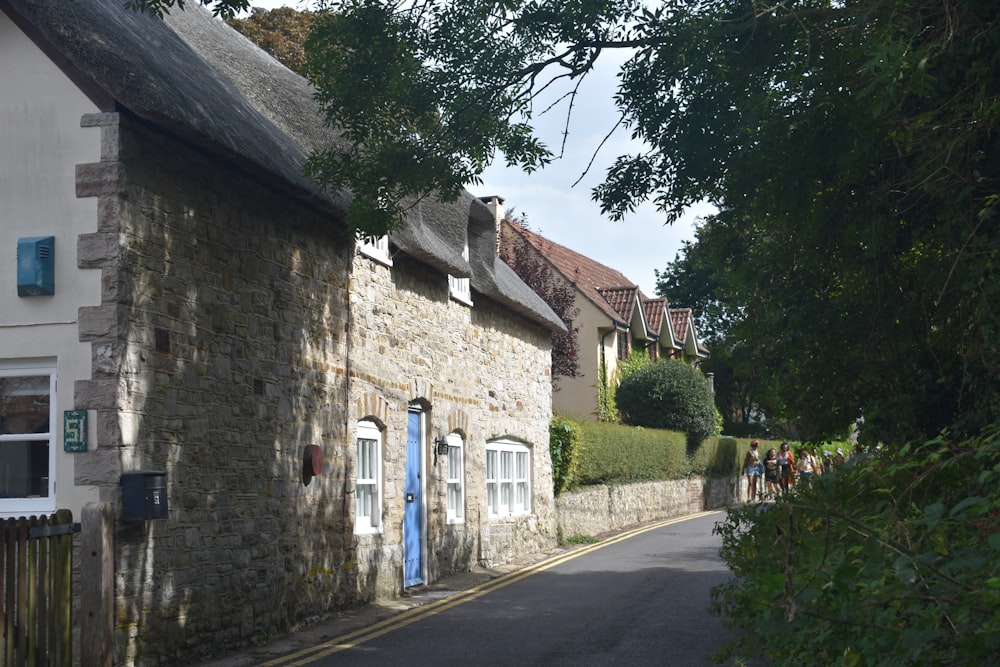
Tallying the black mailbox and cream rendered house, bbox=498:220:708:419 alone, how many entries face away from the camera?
0

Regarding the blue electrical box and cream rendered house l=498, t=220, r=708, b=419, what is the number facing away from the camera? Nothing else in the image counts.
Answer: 0

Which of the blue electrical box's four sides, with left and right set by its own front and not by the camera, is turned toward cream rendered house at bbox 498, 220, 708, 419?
back

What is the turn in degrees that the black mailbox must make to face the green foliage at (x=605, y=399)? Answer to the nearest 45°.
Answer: approximately 90° to its left

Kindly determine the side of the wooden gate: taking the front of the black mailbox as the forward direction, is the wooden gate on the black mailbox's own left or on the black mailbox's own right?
on the black mailbox's own right

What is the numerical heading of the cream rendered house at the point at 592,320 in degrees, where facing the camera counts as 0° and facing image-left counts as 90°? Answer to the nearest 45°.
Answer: approximately 315°

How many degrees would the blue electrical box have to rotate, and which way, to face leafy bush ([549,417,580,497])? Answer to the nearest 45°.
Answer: approximately 180°

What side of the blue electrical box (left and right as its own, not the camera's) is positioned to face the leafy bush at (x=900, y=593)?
left

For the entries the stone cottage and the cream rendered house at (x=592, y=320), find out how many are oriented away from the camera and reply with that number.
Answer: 0
